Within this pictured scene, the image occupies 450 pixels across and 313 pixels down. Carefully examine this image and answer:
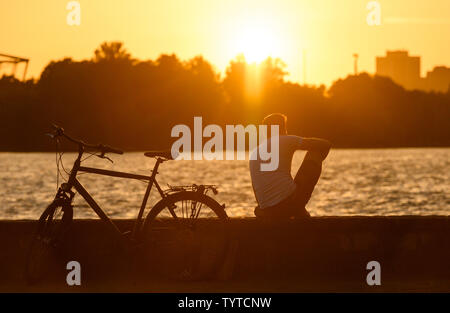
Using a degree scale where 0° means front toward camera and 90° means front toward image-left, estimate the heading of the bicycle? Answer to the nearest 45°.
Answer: approximately 90°

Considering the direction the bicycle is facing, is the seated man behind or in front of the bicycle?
behind
